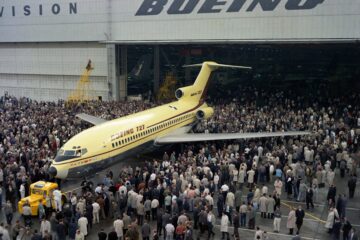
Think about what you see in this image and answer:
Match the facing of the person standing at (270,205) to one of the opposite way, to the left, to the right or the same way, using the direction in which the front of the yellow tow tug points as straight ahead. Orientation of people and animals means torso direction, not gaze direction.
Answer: the opposite way

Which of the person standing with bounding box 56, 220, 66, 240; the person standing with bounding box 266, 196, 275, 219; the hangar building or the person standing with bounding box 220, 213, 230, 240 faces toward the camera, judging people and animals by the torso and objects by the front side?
the hangar building

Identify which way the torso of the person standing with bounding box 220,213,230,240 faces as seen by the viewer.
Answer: away from the camera

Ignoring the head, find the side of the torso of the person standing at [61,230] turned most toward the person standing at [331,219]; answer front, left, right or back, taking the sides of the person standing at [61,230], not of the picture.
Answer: right

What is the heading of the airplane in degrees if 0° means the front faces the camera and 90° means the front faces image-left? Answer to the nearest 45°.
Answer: approximately 45°

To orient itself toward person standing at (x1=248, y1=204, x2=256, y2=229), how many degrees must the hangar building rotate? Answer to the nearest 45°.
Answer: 0° — it already faces them

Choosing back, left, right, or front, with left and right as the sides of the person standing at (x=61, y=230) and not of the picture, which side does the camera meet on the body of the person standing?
back

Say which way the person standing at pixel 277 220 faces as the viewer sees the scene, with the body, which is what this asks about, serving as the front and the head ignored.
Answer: away from the camera

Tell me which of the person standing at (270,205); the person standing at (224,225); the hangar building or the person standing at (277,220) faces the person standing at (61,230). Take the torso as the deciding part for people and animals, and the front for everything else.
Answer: the hangar building

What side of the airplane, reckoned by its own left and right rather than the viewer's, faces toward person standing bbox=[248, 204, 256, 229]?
left

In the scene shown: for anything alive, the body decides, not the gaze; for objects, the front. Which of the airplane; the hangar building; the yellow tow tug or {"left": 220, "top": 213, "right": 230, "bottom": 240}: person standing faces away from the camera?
the person standing

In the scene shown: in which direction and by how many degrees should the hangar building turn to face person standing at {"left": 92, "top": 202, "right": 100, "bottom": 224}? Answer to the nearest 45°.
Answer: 0° — it already faces them

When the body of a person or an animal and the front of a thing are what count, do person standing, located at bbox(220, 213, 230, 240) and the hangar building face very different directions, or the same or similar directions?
very different directions

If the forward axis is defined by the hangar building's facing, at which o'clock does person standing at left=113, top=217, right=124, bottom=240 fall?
The person standing is roughly at 12 o'clock from the hangar building.

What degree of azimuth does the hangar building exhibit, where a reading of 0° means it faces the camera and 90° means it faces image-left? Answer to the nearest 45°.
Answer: approximately 0°
